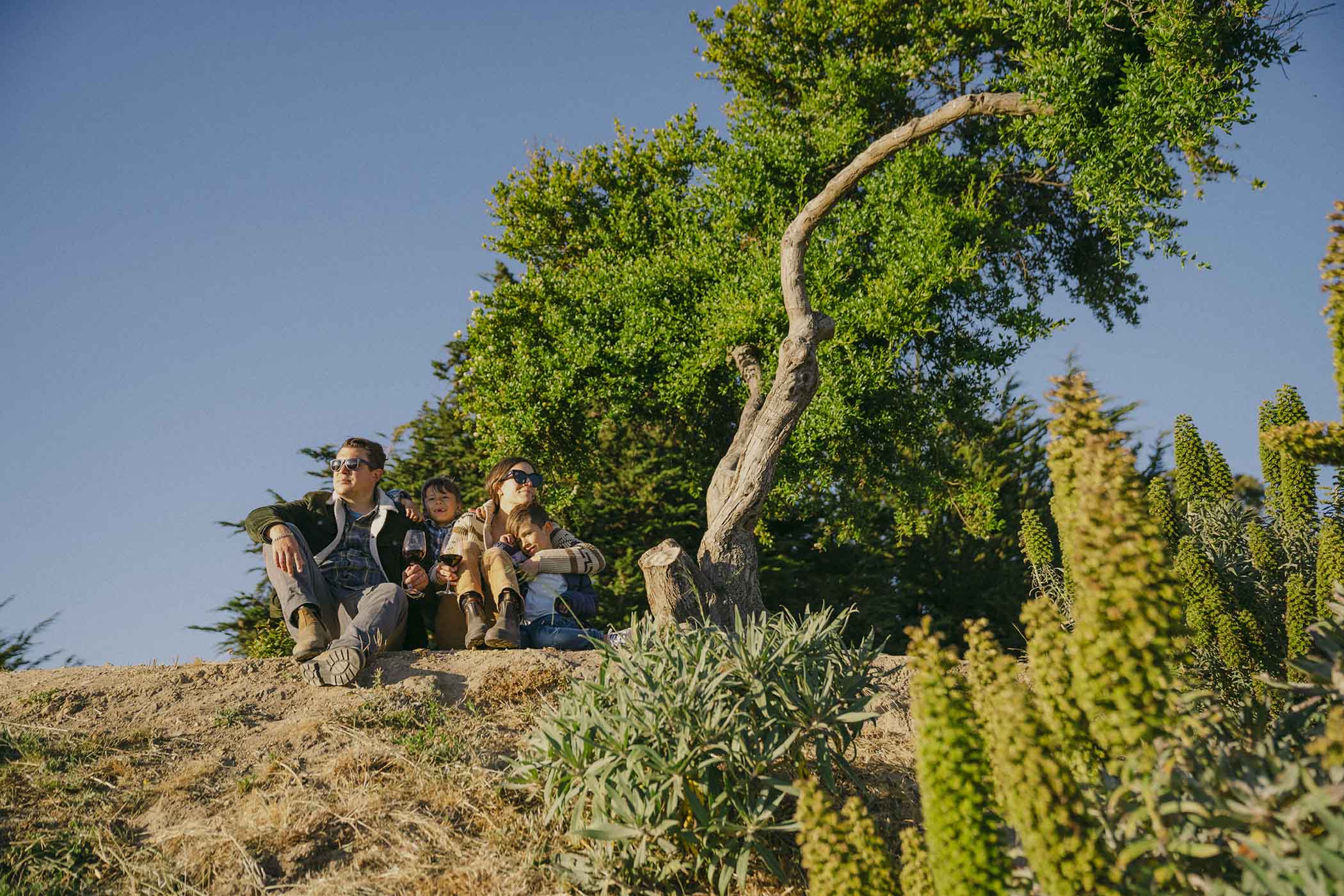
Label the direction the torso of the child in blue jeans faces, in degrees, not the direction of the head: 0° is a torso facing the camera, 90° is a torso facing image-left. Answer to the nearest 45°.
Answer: approximately 45°

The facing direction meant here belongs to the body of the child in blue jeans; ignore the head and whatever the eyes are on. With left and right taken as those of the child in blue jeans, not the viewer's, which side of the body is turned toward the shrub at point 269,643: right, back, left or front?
right

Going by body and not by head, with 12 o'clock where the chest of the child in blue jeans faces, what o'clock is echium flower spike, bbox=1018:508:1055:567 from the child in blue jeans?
The echium flower spike is roughly at 8 o'clock from the child in blue jeans.

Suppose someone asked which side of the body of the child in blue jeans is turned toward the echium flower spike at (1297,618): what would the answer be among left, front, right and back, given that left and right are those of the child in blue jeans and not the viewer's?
left

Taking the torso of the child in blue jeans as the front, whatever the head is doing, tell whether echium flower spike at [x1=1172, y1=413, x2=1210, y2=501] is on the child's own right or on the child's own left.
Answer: on the child's own left

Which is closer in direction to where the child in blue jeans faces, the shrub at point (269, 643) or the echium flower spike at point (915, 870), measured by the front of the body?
the echium flower spike

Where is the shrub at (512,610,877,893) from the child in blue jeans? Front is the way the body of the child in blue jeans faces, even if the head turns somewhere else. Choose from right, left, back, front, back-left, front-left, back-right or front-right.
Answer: front-left

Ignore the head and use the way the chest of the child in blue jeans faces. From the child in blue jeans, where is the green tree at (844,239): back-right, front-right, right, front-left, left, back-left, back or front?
back
